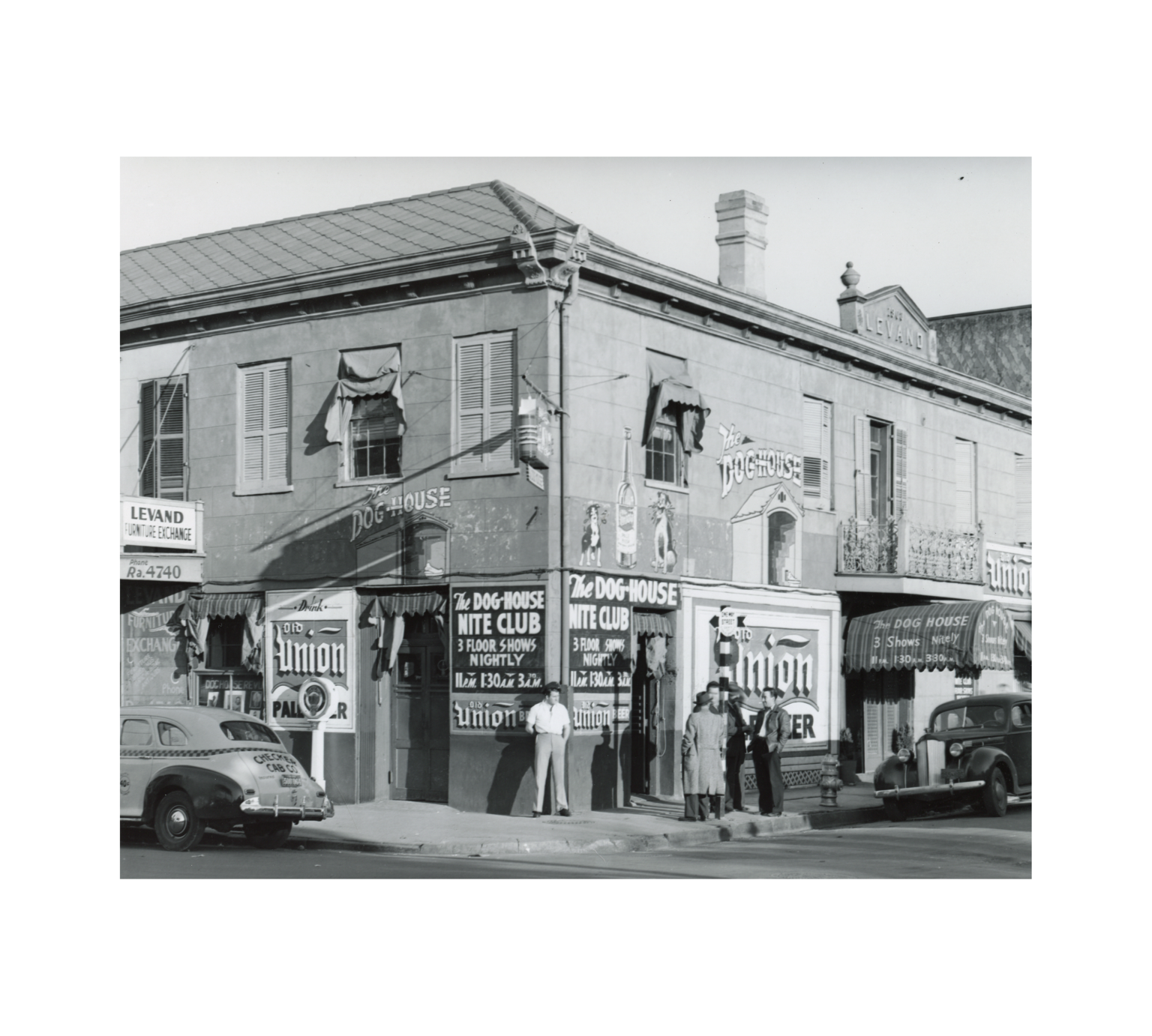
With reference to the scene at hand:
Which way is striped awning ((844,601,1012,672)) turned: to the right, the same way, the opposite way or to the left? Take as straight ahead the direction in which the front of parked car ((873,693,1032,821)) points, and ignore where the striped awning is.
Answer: to the left

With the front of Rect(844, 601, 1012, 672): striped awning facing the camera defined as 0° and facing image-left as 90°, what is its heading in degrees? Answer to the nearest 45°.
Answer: approximately 315°

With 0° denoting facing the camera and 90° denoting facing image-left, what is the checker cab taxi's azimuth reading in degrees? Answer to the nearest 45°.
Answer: approximately 135°
